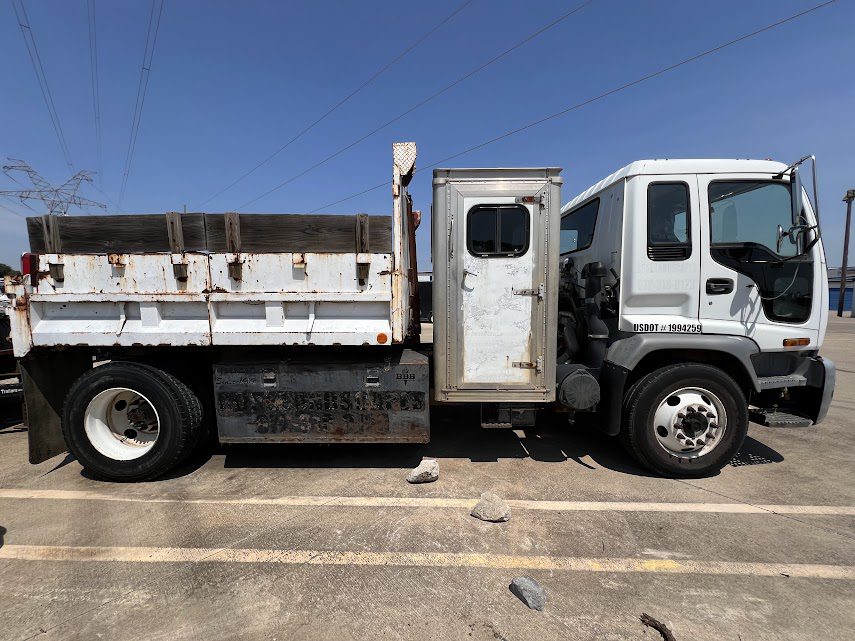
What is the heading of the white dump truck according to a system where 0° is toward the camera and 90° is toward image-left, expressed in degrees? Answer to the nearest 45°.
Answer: approximately 270°
